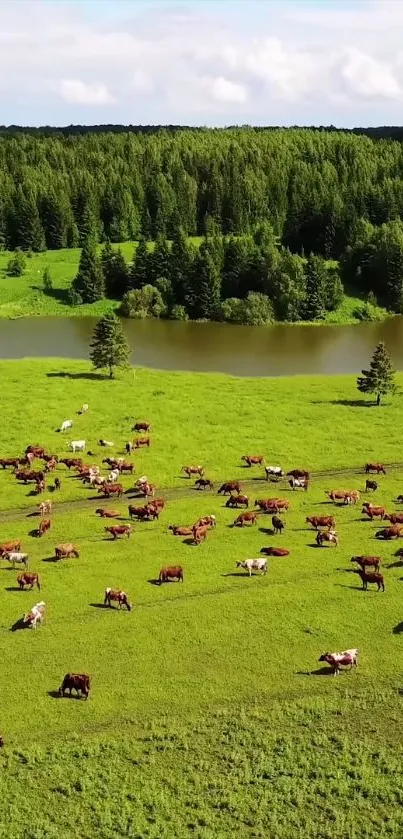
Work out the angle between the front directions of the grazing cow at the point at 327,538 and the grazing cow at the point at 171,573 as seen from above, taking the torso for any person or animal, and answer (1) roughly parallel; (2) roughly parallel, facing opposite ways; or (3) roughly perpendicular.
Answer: roughly parallel

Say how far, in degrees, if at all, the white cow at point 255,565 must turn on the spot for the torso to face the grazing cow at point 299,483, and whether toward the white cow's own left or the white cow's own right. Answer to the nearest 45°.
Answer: approximately 90° to the white cow's own right

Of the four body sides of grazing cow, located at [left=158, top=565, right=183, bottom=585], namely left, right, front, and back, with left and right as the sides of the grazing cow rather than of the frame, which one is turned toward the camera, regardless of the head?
left

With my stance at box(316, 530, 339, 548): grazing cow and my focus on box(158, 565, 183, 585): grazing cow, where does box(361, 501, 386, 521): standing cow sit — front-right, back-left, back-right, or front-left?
back-right

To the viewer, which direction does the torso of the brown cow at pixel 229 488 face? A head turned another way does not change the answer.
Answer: to the viewer's left

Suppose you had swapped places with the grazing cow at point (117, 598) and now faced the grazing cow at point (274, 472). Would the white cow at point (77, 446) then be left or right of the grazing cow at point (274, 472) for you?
left

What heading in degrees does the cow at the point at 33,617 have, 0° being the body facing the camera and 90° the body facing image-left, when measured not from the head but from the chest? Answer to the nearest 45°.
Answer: approximately 45°

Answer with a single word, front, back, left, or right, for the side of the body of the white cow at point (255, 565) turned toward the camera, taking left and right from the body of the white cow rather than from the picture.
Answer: left

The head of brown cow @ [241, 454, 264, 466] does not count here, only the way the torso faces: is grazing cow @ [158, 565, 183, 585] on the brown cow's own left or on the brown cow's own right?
on the brown cow's own left

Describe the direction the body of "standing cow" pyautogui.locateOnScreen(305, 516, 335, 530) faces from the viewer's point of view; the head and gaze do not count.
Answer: to the viewer's left

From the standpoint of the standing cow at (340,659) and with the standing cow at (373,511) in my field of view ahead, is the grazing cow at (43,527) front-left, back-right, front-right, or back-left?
front-left
